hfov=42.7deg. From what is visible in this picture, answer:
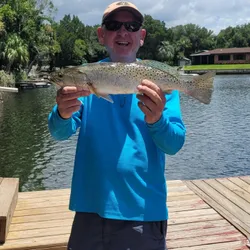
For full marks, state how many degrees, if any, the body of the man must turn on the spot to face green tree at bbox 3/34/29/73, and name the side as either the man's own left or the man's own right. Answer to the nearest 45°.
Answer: approximately 180°

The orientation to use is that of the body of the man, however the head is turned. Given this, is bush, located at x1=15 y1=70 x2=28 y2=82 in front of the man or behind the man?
behind

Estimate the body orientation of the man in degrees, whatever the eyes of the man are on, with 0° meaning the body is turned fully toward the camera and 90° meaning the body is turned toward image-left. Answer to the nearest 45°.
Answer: approximately 0°
